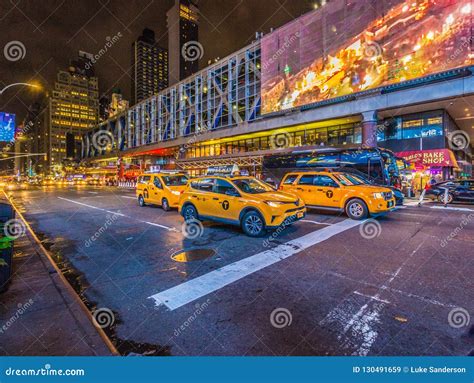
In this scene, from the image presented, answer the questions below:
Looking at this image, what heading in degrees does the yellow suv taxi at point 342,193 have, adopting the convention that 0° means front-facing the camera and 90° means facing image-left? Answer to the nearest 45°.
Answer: approximately 315°

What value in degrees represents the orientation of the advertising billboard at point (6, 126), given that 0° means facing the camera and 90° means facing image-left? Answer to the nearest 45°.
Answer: approximately 0°

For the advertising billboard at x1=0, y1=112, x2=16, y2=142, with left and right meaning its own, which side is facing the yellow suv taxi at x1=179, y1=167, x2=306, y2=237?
front

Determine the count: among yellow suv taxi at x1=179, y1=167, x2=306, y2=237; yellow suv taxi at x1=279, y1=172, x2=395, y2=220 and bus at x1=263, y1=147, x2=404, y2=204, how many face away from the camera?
0

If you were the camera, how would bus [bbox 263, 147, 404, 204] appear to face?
facing the viewer and to the right of the viewer

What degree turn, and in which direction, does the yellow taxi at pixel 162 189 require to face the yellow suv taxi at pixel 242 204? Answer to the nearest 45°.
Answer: approximately 45° to its right

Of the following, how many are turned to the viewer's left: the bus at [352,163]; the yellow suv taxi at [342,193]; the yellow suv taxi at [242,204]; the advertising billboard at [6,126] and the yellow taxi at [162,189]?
0

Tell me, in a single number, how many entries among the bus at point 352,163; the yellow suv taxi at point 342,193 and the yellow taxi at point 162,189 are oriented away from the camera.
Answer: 0

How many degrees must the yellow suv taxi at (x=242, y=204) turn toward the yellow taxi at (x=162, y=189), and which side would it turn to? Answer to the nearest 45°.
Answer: approximately 180°

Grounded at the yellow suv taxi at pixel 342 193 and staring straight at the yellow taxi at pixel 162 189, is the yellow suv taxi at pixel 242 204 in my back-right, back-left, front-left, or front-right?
front-left
